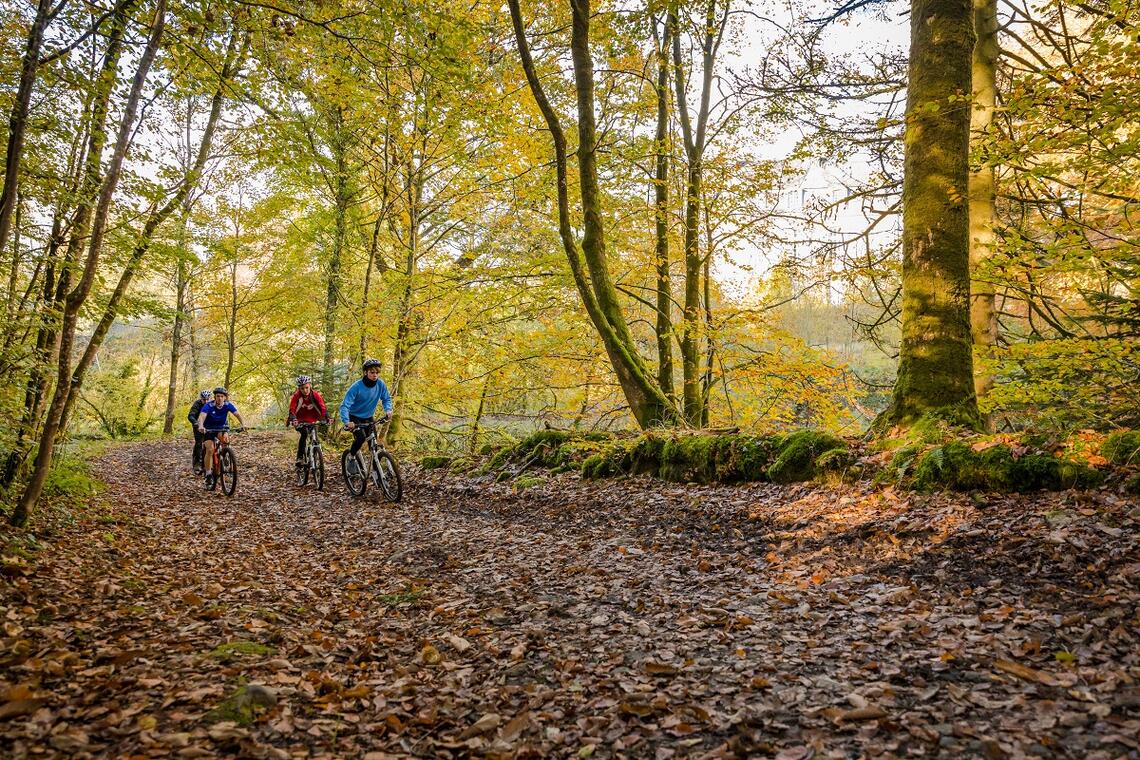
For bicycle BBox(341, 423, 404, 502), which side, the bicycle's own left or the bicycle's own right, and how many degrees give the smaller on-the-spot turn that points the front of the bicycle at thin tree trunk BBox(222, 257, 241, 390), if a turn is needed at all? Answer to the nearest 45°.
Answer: approximately 135° to the bicycle's own left

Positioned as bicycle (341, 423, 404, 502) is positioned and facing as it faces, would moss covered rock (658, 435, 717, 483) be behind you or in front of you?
in front

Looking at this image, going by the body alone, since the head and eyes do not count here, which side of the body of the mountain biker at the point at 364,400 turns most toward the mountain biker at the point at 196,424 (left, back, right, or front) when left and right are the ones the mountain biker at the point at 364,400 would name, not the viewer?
back

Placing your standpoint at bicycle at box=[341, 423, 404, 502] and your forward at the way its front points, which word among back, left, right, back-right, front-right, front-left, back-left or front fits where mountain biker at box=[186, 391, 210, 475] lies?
back

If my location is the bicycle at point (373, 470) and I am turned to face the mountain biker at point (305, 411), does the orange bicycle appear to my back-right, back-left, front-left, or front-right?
front-left

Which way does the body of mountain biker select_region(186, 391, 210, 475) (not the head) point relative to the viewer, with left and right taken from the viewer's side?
facing the viewer and to the right of the viewer

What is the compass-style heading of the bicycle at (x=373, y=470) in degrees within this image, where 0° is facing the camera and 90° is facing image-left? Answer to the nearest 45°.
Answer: approximately 315°

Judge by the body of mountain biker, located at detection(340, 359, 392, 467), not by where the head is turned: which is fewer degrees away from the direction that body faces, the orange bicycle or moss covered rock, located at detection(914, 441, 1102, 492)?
the moss covered rock

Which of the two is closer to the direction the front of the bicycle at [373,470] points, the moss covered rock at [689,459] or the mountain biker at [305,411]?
the moss covered rock

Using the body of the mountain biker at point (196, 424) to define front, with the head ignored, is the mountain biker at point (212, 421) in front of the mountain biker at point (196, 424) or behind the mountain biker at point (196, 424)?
in front

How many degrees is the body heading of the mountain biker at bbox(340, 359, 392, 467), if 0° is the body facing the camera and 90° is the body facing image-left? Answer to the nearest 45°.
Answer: approximately 315°
